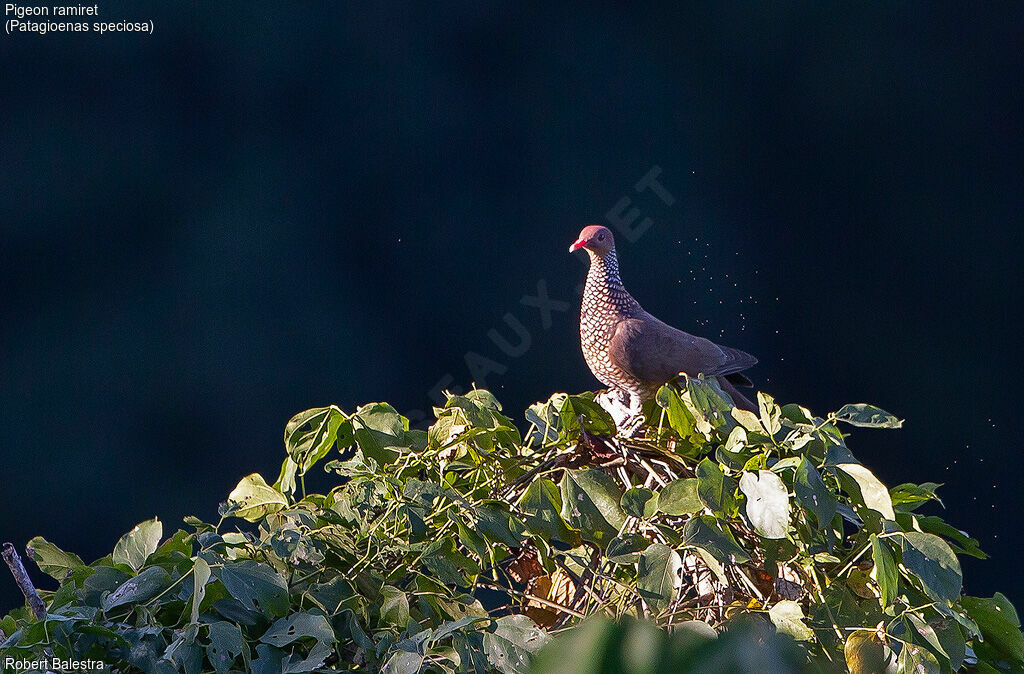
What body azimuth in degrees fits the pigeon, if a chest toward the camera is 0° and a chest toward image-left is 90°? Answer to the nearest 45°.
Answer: approximately 90°

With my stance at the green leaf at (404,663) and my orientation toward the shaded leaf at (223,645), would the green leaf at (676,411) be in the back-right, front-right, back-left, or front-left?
back-right
